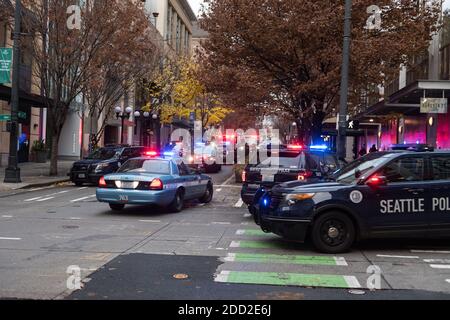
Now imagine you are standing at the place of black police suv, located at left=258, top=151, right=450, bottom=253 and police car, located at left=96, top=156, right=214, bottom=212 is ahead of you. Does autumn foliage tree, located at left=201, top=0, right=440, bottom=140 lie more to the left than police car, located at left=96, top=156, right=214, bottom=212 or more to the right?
right

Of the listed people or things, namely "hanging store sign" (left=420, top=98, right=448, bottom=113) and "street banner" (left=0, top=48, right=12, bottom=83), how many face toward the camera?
2

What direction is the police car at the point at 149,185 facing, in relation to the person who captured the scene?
facing away from the viewer and to the right of the viewer

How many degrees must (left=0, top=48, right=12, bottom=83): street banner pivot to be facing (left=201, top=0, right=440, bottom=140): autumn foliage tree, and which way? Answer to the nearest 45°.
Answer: approximately 90° to its left

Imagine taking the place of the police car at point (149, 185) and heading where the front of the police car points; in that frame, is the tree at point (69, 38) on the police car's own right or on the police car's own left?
on the police car's own left

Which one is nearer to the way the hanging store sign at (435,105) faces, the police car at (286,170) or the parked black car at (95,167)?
the police car

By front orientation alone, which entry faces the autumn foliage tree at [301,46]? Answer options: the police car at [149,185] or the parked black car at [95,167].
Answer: the police car
